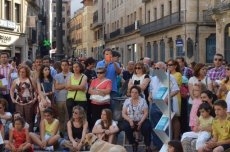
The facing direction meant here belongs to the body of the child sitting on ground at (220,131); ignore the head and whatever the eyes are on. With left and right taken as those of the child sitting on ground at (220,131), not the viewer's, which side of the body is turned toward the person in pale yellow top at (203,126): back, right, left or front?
right

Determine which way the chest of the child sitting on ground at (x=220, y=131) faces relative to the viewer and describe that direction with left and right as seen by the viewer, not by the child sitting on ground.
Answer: facing the viewer and to the left of the viewer

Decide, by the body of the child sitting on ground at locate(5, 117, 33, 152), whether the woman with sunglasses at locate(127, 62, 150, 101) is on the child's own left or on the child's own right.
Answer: on the child's own left

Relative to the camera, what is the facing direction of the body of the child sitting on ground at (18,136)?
toward the camera

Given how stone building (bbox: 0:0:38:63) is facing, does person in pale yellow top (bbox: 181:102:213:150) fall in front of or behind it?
in front

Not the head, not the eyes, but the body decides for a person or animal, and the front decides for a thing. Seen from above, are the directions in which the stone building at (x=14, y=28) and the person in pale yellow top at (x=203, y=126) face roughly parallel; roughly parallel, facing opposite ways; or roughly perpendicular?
roughly perpendicular

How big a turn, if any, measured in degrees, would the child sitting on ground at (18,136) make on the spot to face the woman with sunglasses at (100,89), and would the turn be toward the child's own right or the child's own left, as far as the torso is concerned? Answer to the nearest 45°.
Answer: approximately 135° to the child's own left

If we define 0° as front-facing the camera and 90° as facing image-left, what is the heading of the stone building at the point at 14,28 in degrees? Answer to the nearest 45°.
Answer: approximately 315°

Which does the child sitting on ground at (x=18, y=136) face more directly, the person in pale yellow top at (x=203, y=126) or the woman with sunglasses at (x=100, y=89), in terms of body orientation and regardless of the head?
the person in pale yellow top

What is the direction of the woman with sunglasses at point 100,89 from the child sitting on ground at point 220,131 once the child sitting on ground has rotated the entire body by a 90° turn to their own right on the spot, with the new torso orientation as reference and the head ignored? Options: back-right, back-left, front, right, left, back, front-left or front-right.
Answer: front

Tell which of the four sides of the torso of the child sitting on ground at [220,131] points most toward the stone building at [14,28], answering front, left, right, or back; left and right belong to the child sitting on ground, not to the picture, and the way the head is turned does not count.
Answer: right

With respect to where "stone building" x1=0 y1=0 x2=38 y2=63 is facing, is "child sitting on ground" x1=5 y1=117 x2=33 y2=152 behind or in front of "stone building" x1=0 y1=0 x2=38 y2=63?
in front

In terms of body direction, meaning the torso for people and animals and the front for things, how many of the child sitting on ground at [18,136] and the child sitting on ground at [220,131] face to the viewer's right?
0

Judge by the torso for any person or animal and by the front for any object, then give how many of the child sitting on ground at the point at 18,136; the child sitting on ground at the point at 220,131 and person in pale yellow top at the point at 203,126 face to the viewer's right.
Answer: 0
